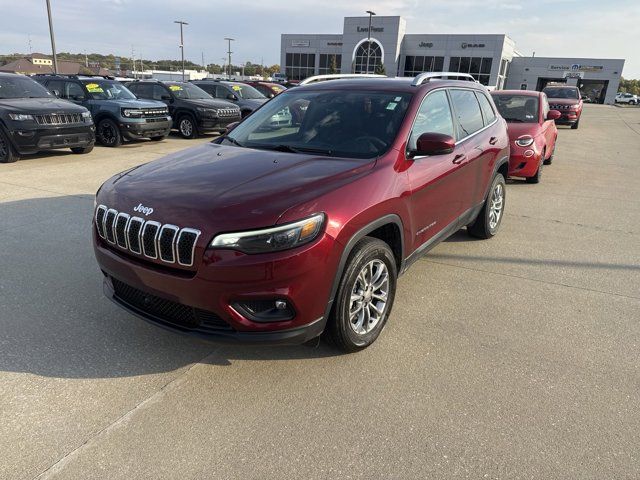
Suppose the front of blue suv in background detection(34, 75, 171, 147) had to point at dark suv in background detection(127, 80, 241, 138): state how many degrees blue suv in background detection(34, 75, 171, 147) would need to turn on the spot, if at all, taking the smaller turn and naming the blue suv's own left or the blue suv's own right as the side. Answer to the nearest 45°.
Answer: approximately 90° to the blue suv's own left

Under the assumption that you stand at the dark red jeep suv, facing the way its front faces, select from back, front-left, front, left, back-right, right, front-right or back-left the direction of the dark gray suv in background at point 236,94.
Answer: back-right

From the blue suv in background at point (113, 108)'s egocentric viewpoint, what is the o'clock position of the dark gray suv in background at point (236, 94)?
The dark gray suv in background is roughly at 9 o'clock from the blue suv in background.

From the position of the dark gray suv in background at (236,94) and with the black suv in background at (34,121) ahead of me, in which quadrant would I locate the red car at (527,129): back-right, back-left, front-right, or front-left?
front-left

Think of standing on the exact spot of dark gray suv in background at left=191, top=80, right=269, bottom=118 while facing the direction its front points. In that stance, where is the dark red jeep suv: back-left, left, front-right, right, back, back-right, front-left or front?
front-right

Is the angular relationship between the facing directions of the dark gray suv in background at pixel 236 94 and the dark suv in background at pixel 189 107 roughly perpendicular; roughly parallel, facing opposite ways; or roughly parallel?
roughly parallel

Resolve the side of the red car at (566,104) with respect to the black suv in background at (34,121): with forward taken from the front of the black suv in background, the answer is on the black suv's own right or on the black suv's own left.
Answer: on the black suv's own left

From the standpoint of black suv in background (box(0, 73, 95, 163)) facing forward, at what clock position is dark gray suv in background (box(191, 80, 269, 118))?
dark gray suv in background (box(191, 80, 269, 118)) is roughly at 9 o'clock from black suv in background (box(0, 73, 95, 163)).

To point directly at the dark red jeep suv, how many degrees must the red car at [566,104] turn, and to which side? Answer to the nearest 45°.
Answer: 0° — it already faces it

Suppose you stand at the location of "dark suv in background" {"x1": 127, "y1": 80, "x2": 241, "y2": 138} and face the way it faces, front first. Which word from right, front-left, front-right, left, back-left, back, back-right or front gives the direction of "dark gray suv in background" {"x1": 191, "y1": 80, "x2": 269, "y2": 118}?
left

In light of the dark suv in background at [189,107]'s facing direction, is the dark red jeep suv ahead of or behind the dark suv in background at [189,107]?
ahead

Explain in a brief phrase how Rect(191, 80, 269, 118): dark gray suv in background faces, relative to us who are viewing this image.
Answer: facing the viewer and to the right of the viewer

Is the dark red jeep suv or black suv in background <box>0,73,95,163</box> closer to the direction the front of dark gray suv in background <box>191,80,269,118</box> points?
the dark red jeep suv

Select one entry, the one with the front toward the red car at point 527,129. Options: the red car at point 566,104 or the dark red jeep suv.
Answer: the red car at point 566,104

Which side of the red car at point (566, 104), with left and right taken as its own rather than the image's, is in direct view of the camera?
front

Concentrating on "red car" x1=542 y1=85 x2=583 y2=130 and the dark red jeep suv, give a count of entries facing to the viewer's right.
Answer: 0

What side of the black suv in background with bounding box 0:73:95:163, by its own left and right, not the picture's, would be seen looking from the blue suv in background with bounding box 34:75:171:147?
left
